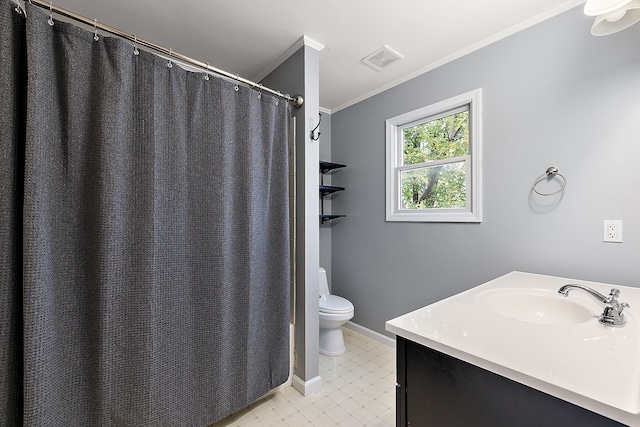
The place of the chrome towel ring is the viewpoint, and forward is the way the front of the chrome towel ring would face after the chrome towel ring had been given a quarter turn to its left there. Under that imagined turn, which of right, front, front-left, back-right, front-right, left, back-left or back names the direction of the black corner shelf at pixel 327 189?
back

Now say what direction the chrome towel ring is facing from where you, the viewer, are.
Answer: facing the viewer

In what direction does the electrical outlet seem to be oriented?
toward the camera

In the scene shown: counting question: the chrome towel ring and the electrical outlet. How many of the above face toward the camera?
2

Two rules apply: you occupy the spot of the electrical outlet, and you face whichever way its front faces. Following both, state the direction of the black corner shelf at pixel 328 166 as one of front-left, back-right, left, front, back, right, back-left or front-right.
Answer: right

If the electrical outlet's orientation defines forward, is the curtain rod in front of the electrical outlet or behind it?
in front

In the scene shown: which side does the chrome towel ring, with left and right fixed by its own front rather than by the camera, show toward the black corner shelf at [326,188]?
right

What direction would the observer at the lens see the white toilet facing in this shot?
facing the viewer and to the right of the viewer
